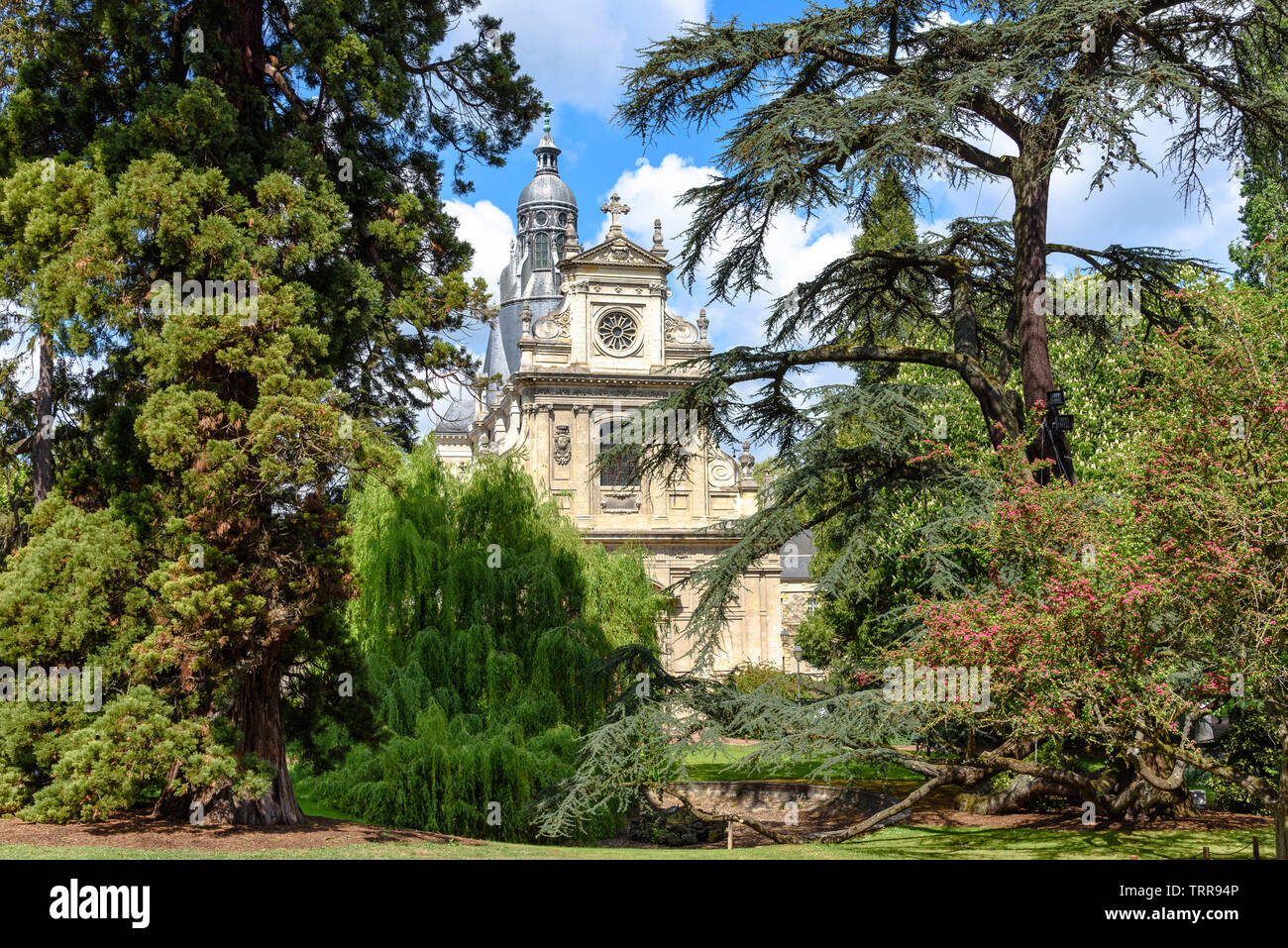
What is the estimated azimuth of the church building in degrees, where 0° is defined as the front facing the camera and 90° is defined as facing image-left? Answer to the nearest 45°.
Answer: approximately 0°

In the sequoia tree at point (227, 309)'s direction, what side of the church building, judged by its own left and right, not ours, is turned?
front

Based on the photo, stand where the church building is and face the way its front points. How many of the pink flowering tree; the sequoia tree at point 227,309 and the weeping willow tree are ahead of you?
3

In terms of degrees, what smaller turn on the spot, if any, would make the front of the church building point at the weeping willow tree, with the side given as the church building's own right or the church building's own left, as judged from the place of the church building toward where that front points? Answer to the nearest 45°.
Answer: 0° — it already faces it

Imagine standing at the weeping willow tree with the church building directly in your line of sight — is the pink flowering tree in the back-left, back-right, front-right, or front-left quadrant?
back-right

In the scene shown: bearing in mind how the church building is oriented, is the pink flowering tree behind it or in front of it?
in front
